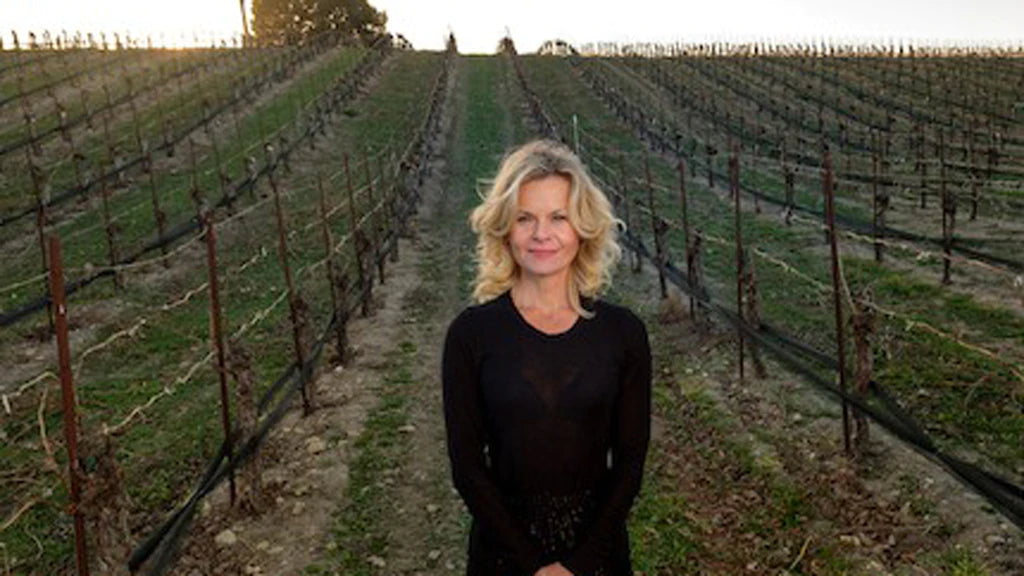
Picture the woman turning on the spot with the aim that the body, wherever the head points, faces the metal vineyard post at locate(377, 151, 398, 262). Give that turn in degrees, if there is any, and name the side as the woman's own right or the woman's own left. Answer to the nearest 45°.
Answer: approximately 180°

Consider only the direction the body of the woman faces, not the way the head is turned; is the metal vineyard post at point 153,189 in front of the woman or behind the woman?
behind

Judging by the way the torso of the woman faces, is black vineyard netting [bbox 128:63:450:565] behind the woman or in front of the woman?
behind

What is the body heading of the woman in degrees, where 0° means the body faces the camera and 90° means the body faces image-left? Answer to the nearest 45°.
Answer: approximately 0°

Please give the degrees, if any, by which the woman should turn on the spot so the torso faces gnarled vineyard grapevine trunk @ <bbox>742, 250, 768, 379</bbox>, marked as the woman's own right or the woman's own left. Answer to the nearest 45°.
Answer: approximately 180°
